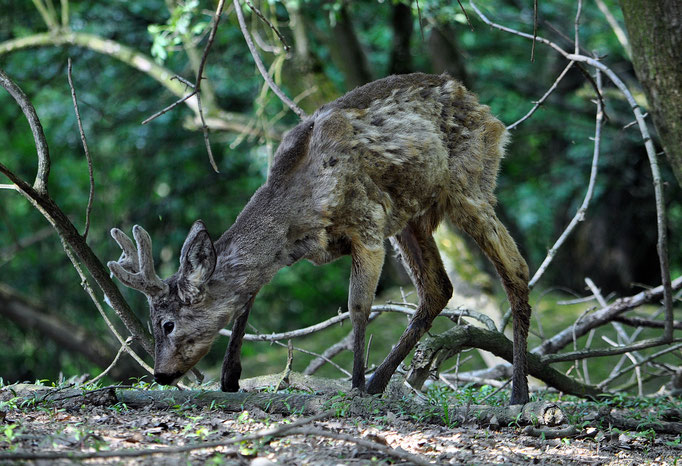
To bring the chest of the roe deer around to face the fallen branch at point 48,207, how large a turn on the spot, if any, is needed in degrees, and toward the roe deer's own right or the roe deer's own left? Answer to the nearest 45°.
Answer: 0° — it already faces it

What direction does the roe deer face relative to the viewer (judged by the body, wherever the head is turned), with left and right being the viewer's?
facing to the left of the viewer

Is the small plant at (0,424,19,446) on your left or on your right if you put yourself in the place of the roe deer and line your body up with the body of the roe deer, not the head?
on your left

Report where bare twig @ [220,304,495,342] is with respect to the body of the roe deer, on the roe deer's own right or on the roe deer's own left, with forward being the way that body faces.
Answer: on the roe deer's own right

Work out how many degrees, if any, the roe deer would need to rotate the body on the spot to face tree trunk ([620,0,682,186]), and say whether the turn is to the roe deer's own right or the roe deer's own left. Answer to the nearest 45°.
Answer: approximately 180°

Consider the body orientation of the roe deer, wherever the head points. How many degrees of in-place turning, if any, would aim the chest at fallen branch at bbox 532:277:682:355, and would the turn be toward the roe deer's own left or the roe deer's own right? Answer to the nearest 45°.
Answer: approximately 135° to the roe deer's own right

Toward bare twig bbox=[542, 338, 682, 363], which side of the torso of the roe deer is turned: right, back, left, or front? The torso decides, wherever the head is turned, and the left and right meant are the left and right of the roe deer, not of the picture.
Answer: back

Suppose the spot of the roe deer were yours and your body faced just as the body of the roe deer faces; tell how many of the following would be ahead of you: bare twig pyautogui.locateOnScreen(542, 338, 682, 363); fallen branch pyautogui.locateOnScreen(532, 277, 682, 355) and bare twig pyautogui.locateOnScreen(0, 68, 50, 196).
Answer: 1

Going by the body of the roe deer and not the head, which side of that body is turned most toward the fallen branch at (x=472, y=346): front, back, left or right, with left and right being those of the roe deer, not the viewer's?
back
